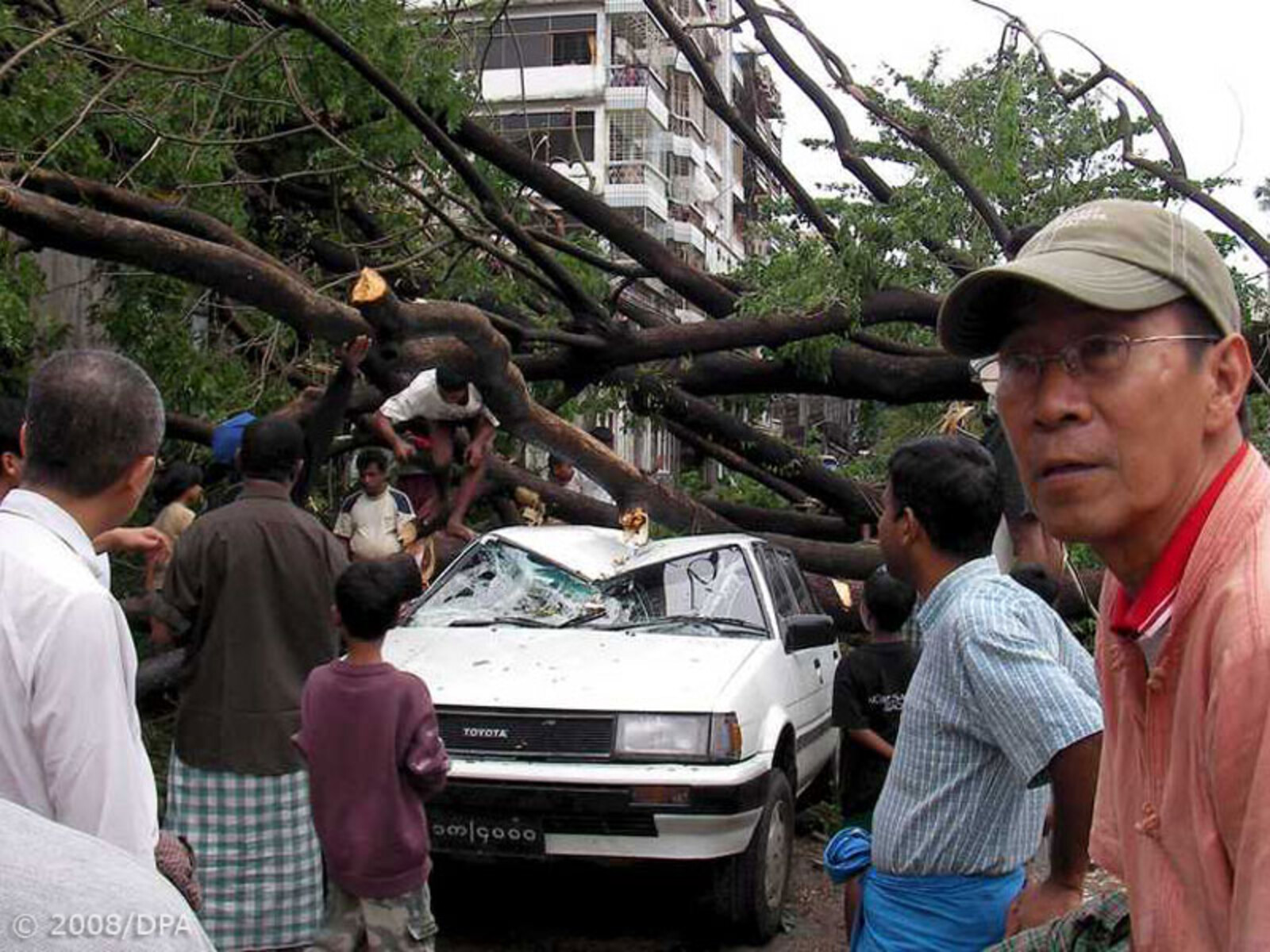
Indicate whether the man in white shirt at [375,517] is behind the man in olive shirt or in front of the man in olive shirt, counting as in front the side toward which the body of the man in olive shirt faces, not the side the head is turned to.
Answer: in front

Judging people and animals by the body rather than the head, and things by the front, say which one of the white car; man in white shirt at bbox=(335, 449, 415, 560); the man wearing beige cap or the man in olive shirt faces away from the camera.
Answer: the man in olive shirt

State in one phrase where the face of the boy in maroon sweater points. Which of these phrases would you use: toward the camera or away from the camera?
away from the camera

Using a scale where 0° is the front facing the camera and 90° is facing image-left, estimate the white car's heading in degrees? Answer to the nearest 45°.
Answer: approximately 0°

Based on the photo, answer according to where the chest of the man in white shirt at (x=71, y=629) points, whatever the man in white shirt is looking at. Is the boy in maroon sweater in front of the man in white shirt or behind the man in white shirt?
in front

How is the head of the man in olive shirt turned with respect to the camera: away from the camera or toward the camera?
away from the camera

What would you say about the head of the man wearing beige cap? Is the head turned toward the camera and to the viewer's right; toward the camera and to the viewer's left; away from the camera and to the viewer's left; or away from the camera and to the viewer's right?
toward the camera and to the viewer's left

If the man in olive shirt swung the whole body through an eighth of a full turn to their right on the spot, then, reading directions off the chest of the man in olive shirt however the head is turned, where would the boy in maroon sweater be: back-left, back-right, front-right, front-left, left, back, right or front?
right

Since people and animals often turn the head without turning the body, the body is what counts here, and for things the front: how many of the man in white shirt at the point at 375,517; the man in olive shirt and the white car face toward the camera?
2

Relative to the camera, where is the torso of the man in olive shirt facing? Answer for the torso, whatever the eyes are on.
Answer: away from the camera

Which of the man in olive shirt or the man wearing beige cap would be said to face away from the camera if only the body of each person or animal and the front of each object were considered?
the man in olive shirt

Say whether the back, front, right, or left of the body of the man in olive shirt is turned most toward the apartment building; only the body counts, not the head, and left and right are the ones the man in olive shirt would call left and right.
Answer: front

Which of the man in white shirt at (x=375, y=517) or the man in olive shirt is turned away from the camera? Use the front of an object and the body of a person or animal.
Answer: the man in olive shirt
